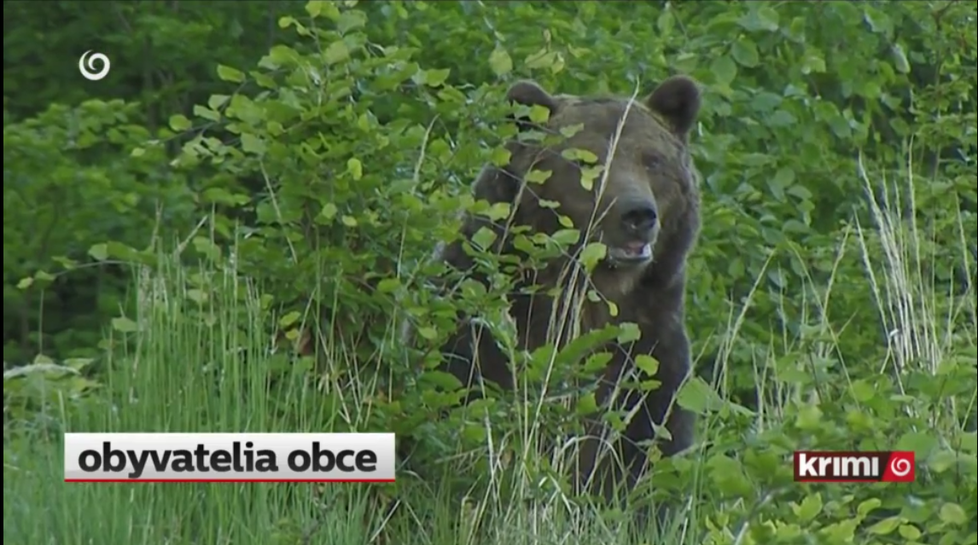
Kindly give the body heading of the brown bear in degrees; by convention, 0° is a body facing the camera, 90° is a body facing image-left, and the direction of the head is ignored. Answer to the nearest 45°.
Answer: approximately 315°
